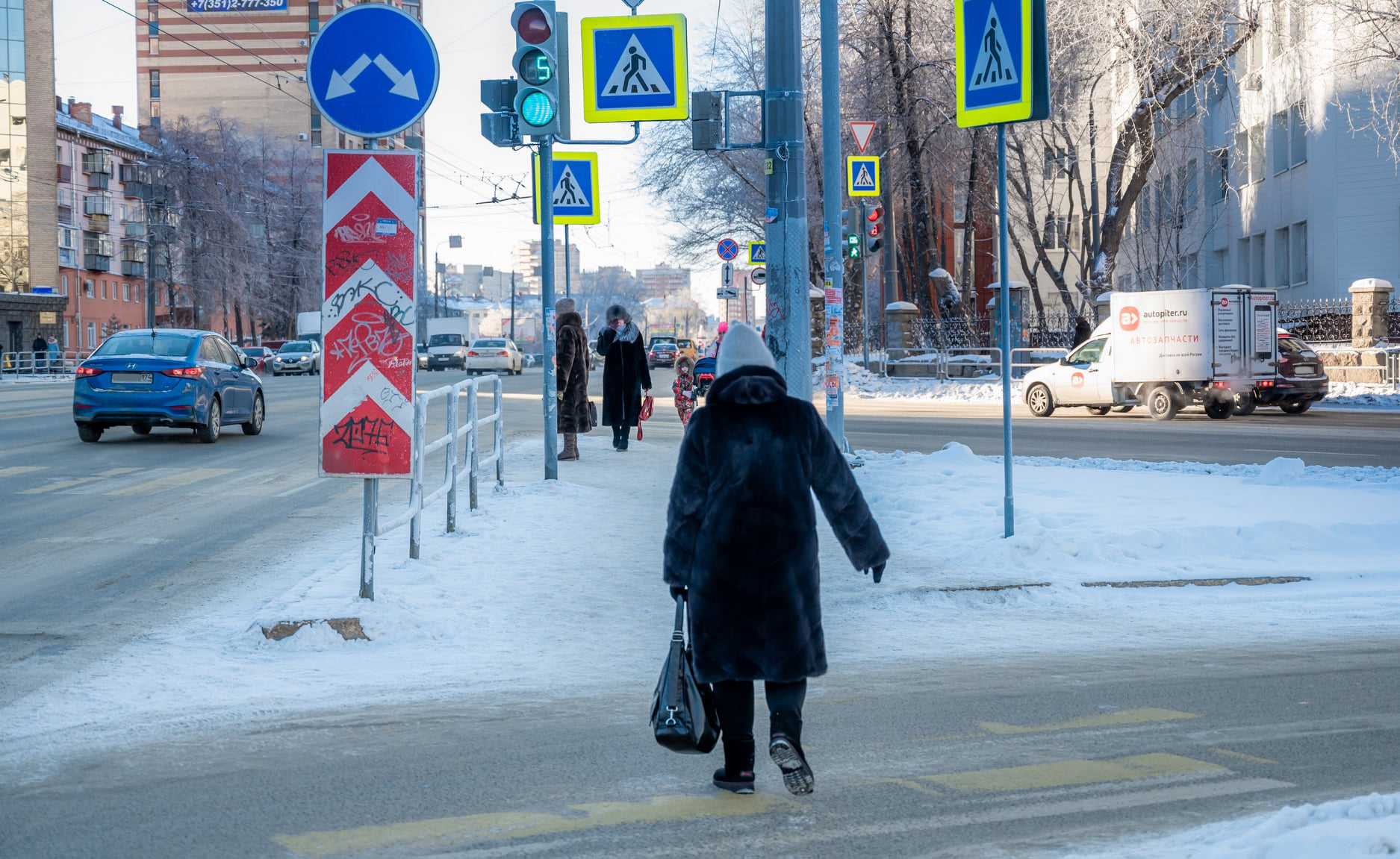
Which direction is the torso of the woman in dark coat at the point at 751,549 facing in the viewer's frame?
away from the camera

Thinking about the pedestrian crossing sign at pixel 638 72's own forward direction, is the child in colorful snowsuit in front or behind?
behind

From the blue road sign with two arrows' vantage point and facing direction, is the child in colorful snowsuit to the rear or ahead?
to the rear

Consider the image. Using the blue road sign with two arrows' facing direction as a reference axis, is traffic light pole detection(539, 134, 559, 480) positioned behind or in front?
behind

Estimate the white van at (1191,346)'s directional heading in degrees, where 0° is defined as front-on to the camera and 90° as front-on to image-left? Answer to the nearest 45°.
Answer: approximately 135°

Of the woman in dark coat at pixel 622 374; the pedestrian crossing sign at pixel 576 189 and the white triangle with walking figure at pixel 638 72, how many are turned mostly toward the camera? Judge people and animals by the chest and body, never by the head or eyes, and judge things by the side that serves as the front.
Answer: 3

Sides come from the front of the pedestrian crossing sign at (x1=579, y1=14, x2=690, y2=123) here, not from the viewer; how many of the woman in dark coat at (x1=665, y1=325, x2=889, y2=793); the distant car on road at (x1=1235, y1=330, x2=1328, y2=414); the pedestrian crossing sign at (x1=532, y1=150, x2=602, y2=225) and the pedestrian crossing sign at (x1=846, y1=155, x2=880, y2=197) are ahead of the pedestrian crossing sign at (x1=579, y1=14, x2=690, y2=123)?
1

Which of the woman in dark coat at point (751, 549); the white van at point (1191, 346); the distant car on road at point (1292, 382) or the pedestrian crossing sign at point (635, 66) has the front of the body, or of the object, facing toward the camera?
the pedestrian crossing sign
